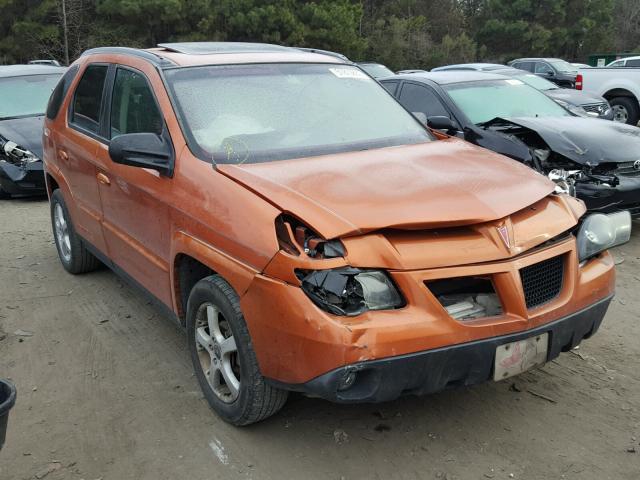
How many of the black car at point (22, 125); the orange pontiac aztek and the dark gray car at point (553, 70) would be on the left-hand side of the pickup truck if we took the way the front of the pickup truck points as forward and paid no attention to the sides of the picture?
1

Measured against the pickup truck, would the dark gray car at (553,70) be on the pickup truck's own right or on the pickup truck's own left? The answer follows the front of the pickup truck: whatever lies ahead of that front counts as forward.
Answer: on the pickup truck's own left

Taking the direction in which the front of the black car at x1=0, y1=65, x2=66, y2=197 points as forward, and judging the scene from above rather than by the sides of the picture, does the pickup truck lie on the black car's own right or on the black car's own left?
on the black car's own left

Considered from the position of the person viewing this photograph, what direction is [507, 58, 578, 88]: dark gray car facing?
facing the viewer and to the right of the viewer

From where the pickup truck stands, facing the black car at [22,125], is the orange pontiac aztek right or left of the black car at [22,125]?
left

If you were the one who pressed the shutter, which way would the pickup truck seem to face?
facing to the right of the viewer

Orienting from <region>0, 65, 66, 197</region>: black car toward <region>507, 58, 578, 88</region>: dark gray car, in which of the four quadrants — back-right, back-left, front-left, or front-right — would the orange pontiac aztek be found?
back-right

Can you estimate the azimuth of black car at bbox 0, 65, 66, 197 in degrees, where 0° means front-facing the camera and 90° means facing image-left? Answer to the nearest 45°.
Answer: approximately 315°

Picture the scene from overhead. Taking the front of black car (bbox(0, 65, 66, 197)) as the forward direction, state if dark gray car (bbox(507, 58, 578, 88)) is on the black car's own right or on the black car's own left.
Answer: on the black car's own left
